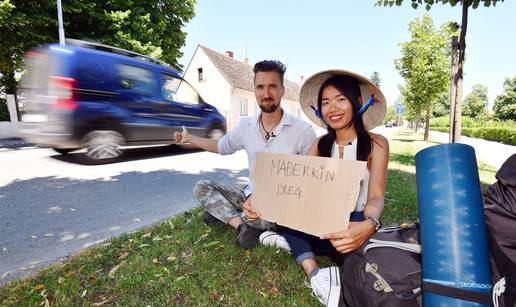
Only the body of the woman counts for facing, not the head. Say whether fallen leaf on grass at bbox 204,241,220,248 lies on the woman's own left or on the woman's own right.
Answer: on the woman's own right

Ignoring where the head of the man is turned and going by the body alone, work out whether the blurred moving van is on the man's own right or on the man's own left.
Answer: on the man's own right

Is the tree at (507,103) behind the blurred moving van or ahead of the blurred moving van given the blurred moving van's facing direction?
ahead

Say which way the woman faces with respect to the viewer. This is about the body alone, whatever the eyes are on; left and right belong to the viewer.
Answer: facing the viewer and to the left of the viewer

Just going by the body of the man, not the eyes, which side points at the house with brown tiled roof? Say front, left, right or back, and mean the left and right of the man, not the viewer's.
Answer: back

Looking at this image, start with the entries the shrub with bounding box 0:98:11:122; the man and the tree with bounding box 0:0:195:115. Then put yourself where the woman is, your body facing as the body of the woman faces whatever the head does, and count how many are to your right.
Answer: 3

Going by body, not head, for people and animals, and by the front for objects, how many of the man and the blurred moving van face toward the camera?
1

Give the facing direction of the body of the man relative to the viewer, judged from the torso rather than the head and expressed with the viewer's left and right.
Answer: facing the viewer

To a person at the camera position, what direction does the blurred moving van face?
facing away from the viewer and to the right of the viewer
